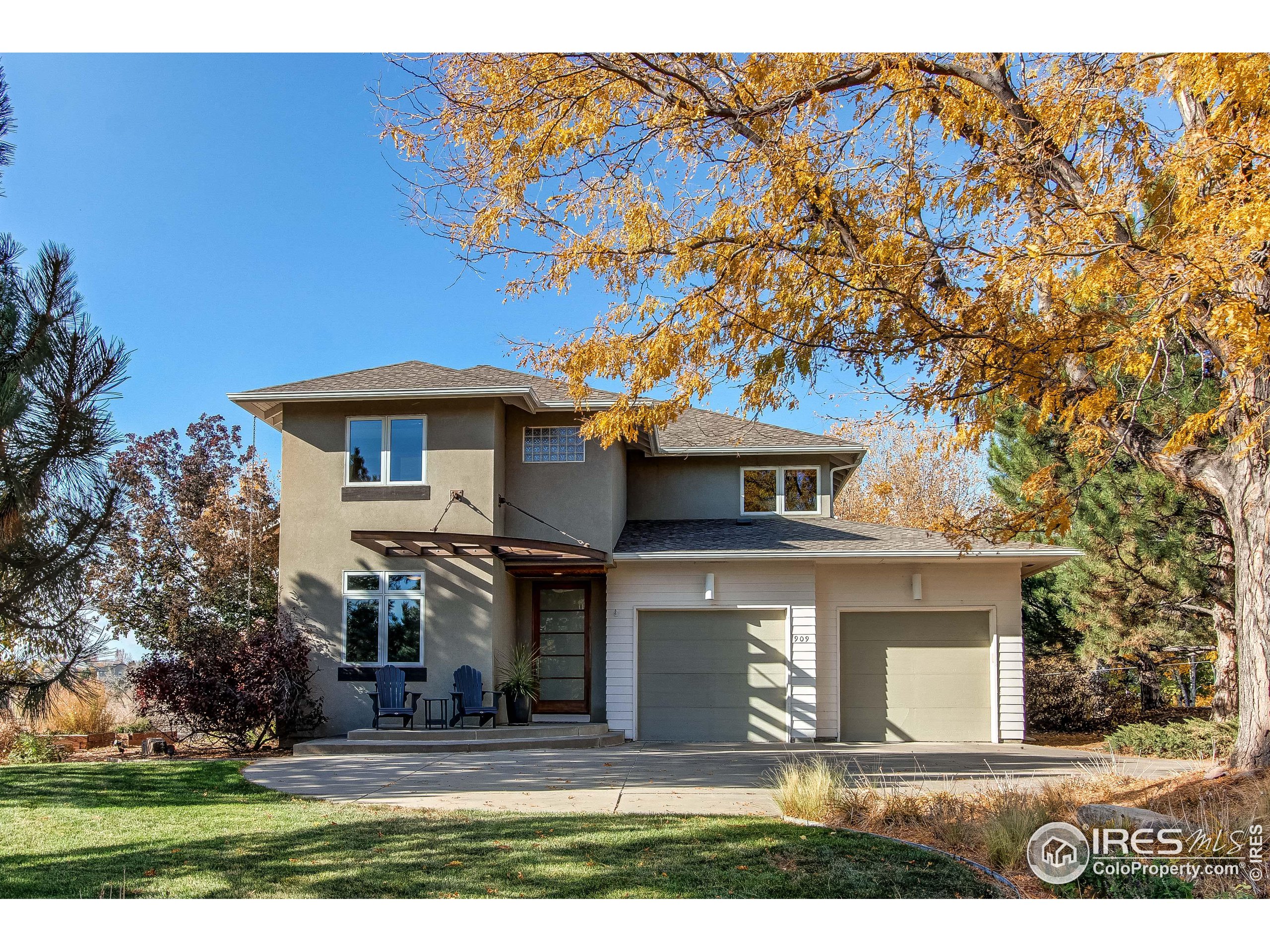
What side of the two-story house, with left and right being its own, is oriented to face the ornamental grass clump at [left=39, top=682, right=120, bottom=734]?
right

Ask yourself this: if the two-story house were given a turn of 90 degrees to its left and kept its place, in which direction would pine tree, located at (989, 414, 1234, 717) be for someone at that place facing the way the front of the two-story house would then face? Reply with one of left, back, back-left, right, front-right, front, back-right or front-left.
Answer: front

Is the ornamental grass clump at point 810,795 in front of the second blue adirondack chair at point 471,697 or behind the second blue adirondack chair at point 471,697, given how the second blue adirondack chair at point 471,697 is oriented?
in front

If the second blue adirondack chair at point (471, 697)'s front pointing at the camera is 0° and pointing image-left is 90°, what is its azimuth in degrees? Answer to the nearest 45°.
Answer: approximately 315°
